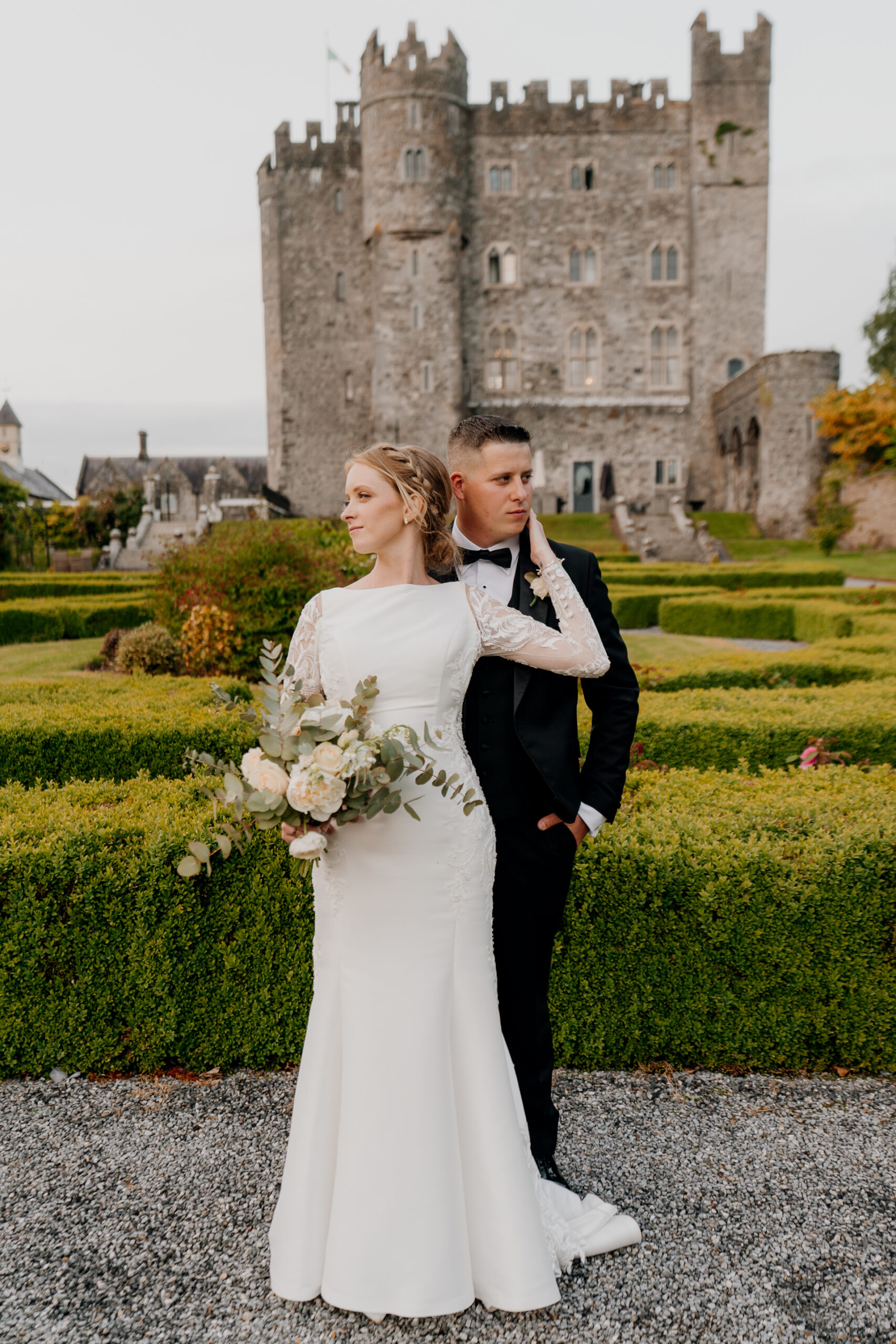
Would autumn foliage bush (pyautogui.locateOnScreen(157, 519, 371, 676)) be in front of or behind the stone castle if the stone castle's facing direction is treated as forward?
in front

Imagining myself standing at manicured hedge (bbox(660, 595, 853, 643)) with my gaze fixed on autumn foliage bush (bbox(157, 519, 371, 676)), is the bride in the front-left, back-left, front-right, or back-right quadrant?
front-left

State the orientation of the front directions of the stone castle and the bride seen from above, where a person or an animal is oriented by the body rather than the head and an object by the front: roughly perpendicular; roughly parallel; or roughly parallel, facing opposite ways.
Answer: roughly parallel

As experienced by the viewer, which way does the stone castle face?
facing the viewer

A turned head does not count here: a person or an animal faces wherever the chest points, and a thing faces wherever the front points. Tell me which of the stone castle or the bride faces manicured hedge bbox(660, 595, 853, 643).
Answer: the stone castle

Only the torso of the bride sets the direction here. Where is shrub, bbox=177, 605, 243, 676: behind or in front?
behind

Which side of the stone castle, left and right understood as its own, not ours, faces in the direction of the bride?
front

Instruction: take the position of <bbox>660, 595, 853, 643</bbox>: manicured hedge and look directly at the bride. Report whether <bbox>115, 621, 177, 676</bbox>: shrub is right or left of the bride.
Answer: right

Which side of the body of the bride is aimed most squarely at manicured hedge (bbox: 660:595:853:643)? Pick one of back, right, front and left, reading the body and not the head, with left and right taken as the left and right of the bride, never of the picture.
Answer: back

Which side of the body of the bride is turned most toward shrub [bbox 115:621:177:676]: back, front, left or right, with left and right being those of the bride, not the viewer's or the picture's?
back

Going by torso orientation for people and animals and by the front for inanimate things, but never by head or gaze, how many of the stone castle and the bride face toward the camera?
2

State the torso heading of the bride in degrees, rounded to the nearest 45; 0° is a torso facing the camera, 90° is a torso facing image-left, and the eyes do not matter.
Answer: approximately 0°

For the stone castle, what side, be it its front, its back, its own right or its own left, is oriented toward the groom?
front

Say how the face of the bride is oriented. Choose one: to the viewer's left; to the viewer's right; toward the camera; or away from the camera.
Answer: to the viewer's left

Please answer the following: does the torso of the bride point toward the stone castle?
no
